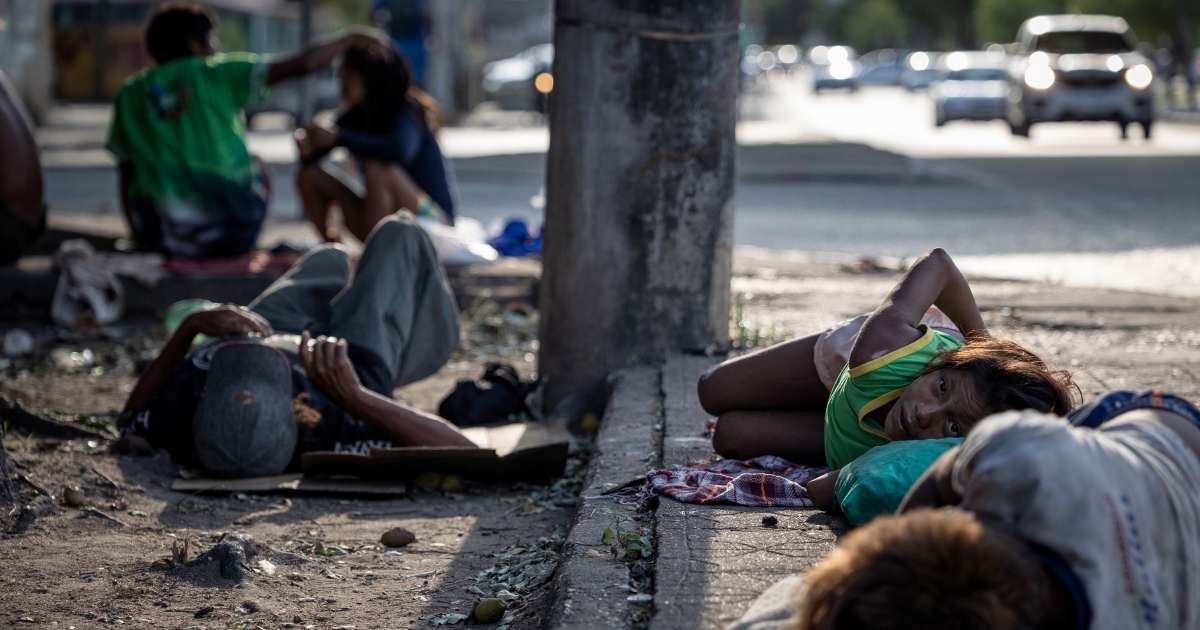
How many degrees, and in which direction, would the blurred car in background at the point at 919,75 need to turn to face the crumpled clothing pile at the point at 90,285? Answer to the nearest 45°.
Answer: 0° — it already faces it

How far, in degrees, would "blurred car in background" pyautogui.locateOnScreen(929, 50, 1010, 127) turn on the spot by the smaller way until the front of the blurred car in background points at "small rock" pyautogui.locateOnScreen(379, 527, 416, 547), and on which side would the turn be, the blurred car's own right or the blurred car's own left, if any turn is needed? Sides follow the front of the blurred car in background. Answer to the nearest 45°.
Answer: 0° — it already faces it

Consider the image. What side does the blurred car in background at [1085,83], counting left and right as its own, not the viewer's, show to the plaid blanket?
front

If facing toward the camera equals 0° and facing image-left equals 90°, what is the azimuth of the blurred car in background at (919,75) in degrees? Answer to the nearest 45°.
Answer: approximately 0°

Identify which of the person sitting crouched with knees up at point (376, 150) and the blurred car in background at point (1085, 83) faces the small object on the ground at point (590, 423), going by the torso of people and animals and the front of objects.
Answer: the blurred car in background

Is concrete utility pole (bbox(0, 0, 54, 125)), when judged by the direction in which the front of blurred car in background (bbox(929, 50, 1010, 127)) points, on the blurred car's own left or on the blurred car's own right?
on the blurred car's own right

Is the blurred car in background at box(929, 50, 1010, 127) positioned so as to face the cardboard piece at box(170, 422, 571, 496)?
yes

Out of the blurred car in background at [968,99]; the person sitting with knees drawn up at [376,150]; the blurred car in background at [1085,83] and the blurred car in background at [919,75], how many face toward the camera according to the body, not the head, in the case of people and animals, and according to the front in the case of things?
3

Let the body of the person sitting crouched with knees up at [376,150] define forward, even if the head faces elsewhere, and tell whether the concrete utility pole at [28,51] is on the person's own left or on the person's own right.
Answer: on the person's own right

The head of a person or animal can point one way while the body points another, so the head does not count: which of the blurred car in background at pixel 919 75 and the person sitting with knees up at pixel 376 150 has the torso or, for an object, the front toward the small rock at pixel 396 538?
the blurred car in background

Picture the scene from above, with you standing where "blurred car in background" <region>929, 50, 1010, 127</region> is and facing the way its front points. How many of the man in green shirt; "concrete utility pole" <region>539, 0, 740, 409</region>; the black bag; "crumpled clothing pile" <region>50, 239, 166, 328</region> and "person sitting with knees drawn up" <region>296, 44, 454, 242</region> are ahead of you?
5

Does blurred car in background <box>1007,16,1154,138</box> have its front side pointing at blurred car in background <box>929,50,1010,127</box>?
no

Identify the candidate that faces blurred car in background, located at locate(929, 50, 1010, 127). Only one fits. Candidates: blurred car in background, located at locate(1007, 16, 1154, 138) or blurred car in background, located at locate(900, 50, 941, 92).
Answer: blurred car in background, located at locate(900, 50, 941, 92)

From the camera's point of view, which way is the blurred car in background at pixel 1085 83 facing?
toward the camera

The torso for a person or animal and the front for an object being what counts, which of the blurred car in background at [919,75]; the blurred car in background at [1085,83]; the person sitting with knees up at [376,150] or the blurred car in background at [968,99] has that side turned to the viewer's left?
the person sitting with knees up

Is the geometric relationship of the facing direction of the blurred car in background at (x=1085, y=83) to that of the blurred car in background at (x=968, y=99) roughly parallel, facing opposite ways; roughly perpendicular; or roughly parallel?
roughly parallel

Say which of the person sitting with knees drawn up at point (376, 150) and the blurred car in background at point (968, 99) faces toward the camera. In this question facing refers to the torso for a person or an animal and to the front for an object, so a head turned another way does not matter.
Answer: the blurred car in background

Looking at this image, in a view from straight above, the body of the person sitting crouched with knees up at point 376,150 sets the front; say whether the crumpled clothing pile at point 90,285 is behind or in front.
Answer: in front

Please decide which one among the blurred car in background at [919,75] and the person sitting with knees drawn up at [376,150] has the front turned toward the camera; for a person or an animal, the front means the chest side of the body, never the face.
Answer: the blurred car in background

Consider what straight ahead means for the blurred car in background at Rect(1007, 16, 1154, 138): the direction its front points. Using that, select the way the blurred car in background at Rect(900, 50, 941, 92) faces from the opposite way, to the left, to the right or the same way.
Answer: the same way

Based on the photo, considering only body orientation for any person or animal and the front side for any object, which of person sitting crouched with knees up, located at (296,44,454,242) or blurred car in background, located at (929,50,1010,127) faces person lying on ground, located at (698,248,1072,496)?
the blurred car in background

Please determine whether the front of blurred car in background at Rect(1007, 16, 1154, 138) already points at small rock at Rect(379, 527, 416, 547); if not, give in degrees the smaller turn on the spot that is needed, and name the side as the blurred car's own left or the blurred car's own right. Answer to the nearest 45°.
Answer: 0° — it already faces it

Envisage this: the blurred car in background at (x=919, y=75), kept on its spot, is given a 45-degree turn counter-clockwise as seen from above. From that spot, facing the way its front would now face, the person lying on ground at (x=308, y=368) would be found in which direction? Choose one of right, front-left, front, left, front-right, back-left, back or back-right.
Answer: front-right
